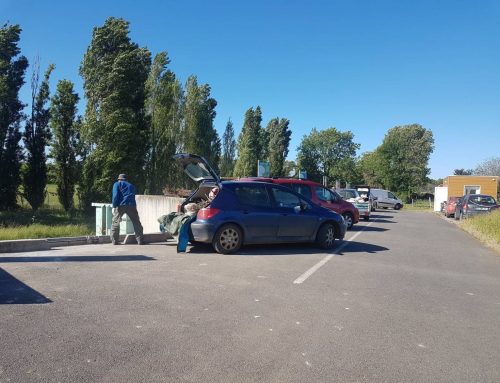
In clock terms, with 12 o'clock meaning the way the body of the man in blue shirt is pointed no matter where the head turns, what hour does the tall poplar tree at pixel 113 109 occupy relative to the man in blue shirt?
The tall poplar tree is roughly at 12 o'clock from the man in blue shirt.

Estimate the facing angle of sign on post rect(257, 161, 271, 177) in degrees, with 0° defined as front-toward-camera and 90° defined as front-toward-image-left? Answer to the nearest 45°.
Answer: approximately 0°

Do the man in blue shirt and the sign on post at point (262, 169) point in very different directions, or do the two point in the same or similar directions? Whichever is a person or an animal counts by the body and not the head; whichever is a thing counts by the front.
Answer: very different directions

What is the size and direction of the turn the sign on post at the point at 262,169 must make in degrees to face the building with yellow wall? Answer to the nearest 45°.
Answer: approximately 135° to its left

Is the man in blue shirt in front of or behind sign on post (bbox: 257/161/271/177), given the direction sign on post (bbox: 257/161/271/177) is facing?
in front

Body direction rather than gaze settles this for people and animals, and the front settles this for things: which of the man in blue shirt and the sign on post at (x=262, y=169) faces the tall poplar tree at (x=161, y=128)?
the man in blue shirt

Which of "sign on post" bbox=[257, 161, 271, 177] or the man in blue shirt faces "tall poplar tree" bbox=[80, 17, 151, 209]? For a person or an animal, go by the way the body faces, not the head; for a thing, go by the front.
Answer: the man in blue shirt

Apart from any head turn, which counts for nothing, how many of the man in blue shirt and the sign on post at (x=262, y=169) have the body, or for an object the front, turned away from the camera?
1

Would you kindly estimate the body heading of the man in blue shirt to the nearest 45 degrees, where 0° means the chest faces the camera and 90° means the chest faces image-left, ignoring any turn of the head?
approximately 180°

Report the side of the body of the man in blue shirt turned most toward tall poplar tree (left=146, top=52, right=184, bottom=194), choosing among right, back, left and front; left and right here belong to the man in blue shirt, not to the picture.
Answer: front
